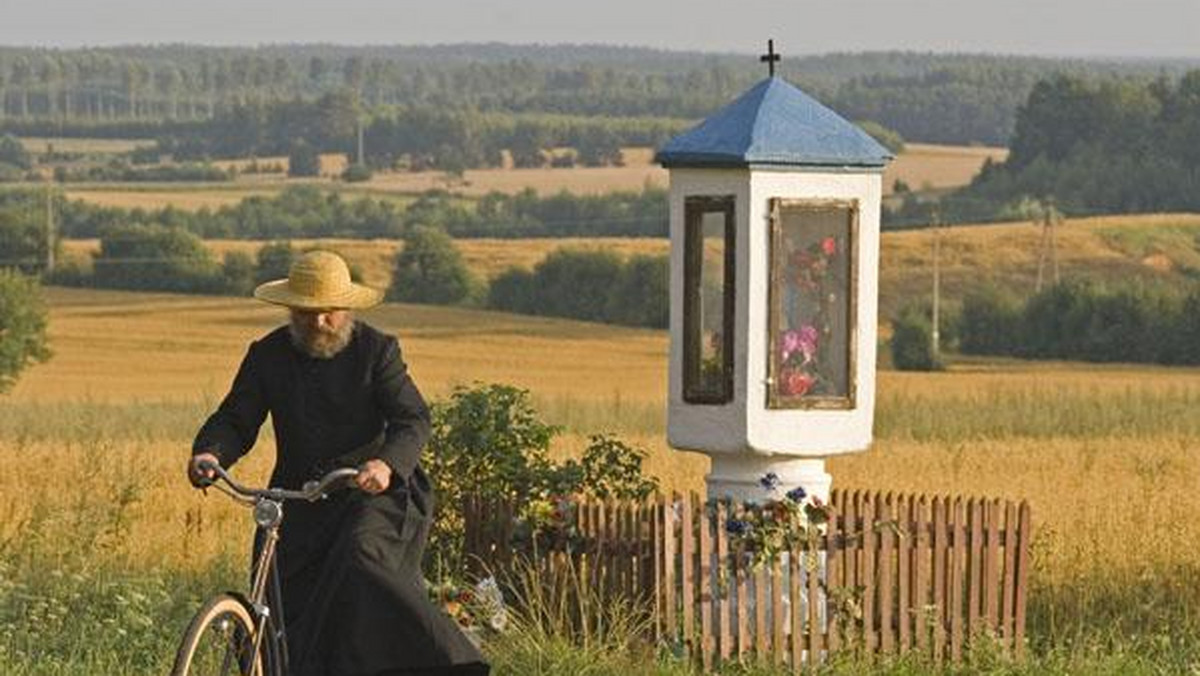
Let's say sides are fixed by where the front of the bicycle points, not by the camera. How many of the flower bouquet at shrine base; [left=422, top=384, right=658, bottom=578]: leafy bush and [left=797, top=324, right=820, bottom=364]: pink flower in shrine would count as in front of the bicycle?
0

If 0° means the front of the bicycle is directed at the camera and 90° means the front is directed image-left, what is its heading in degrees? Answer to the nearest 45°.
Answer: approximately 45°

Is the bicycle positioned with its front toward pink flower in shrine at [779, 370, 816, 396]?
no

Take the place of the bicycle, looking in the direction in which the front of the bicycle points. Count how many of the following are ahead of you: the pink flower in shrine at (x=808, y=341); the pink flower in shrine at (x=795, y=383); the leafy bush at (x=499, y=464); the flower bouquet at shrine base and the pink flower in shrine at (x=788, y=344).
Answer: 0

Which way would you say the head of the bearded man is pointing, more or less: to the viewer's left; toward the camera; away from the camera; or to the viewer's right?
toward the camera

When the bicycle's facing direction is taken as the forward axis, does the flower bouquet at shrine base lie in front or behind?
behind

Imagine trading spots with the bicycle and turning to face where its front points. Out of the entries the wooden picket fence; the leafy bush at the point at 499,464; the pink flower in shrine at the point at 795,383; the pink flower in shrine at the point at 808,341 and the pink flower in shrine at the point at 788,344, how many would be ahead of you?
0

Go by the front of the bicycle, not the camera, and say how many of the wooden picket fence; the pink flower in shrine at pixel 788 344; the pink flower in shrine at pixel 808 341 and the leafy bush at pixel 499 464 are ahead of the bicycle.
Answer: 0

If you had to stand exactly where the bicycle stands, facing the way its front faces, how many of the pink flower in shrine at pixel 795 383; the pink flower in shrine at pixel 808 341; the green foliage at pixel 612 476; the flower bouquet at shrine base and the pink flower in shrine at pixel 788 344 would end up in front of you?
0

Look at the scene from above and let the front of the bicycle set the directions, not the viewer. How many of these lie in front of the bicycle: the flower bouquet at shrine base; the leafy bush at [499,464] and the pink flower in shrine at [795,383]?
0

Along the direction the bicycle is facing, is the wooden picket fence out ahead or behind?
behind

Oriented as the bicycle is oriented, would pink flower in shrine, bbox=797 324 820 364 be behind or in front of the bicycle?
behind

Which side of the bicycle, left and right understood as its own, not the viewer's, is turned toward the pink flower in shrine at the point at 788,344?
back

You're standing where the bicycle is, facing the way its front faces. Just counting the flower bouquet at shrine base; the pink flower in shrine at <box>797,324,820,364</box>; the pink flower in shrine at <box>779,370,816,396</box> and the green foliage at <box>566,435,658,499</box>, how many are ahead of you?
0
